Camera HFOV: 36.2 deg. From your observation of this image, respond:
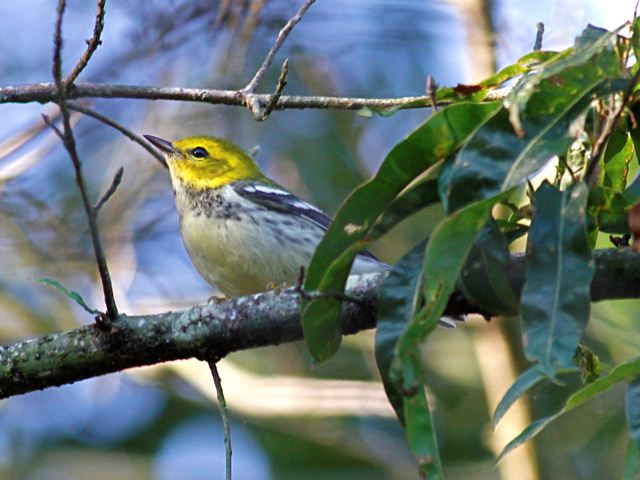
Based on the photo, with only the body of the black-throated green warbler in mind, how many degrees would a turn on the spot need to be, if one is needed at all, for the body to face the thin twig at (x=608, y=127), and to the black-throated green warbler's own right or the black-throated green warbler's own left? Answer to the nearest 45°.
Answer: approximately 135° to the black-throated green warbler's own left

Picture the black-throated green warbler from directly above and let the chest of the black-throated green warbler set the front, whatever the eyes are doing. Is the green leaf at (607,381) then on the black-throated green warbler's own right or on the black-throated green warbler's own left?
on the black-throated green warbler's own left

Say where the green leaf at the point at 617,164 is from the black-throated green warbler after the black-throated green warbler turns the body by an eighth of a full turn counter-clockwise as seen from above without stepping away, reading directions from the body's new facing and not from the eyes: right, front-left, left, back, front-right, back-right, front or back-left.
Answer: left

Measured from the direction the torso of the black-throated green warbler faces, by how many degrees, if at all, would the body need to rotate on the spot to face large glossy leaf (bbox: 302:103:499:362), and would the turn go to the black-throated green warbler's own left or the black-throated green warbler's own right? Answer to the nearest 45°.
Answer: approximately 90° to the black-throated green warbler's own left

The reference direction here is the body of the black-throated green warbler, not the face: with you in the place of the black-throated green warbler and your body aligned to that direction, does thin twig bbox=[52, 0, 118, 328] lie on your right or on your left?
on your right

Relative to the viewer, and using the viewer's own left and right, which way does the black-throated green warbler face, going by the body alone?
facing to the left of the viewer
